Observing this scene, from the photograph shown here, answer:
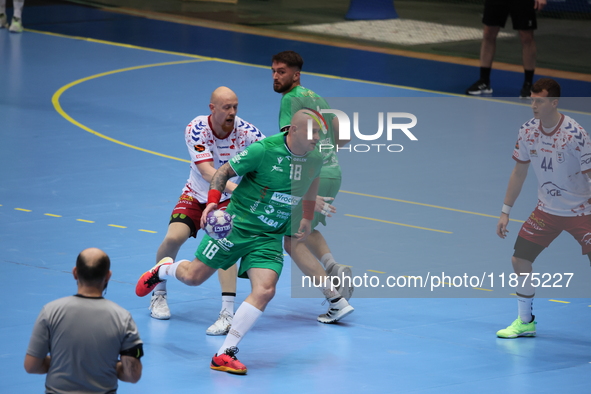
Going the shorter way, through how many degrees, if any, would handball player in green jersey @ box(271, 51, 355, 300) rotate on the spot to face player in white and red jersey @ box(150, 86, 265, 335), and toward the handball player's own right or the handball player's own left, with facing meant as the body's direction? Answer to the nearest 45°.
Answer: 0° — they already face them

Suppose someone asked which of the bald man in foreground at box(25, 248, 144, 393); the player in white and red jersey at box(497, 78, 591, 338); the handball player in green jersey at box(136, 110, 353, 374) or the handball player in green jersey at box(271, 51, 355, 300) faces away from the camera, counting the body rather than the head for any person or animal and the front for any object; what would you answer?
the bald man in foreground

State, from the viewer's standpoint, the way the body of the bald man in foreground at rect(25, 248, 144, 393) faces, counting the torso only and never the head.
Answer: away from the camera

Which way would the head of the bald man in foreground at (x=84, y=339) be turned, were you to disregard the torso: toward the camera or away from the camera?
away from the camera

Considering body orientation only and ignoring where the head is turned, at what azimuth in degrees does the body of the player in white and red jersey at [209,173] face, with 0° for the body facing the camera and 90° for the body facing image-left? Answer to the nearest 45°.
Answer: approximately 315°

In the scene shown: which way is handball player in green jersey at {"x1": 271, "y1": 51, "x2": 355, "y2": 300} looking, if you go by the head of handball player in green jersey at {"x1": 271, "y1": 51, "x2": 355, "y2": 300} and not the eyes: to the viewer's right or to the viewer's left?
to the viewer's left

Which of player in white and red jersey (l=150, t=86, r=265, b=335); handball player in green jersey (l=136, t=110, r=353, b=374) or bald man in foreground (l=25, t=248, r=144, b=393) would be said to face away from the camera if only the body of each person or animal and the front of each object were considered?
the bald man in foreground
